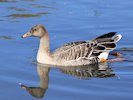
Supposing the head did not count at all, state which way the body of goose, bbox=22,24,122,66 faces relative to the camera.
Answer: to the viewer's left
